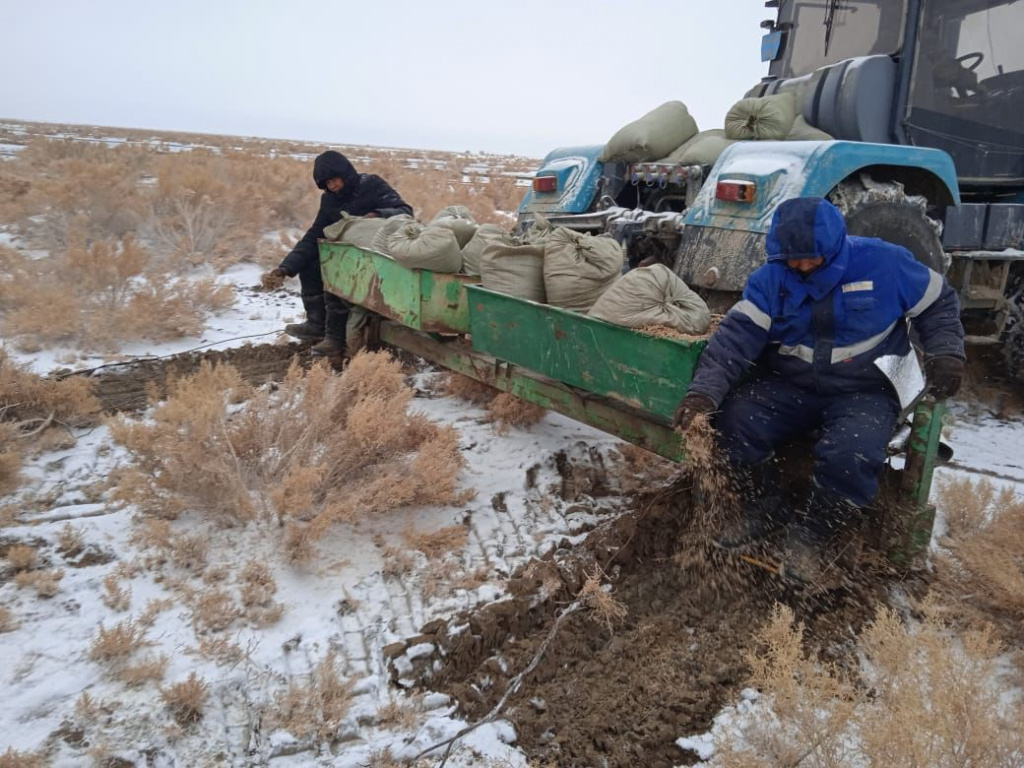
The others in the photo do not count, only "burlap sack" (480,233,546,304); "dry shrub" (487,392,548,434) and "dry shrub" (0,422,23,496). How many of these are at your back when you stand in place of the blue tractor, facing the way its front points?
3

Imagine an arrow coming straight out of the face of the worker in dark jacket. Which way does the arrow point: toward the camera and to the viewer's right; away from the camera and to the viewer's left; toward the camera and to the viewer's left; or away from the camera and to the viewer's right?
toward the camera and to the viewer's left

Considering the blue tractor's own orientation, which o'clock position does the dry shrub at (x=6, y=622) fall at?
The dry shrub is roughly at 6 o'clock from the blue tractor.

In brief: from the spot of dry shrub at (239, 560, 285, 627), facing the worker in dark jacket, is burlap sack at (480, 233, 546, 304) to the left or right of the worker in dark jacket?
right

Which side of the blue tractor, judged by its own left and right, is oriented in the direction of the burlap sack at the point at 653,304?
back

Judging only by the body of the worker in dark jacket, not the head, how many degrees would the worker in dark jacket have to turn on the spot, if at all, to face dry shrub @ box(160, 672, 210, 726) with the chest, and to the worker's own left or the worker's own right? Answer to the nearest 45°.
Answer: approximately 45° to the worker's own left

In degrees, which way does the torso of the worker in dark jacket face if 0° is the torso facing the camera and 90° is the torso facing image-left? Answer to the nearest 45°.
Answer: approximately 45°

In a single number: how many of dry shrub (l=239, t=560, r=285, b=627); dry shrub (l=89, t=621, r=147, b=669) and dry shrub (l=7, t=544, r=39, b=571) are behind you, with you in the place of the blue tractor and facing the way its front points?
3

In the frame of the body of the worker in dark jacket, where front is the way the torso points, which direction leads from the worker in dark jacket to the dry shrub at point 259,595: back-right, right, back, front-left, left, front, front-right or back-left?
front-left

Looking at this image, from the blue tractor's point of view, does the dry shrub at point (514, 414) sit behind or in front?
behind

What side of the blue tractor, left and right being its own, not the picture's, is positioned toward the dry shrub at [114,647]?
back

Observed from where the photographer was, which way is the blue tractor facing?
facing away from the viewer and to the right of the viewer

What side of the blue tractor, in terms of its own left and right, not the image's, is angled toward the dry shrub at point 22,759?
back

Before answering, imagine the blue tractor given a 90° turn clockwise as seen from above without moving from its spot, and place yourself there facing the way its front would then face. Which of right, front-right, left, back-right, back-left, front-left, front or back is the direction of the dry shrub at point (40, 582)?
right

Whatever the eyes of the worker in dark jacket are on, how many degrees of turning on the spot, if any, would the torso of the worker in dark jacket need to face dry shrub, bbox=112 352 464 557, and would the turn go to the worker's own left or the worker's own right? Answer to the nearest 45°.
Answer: approximately 45° to the worker's own left
